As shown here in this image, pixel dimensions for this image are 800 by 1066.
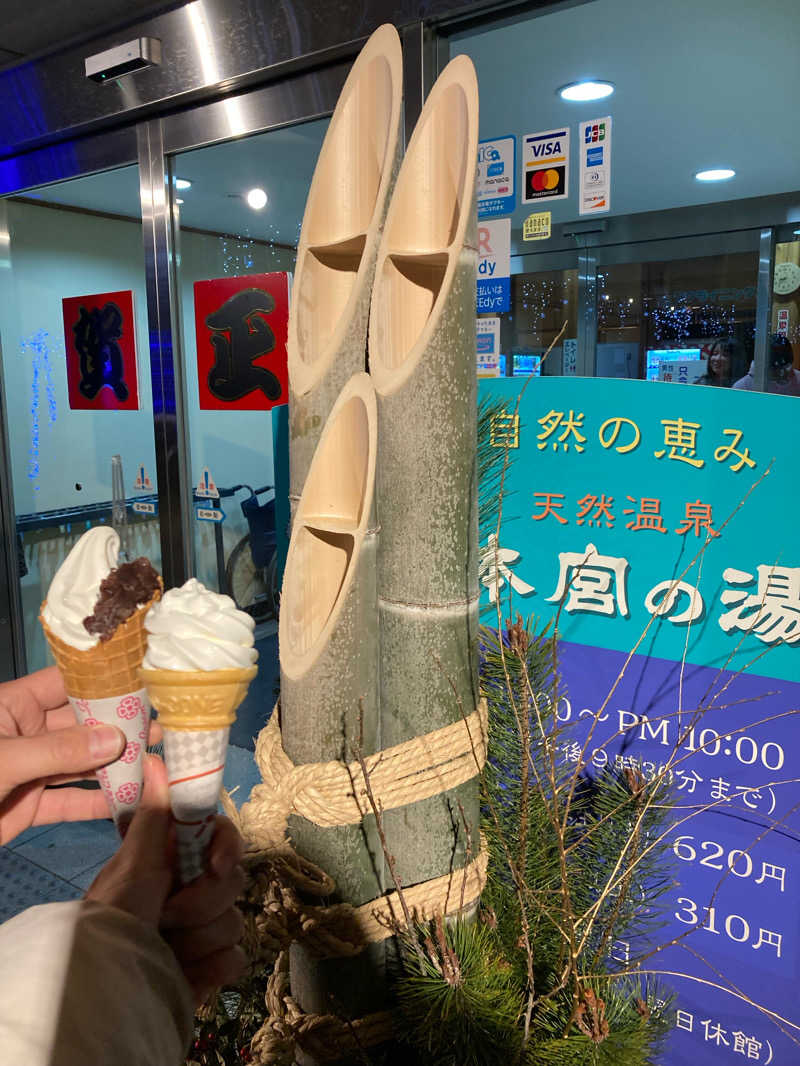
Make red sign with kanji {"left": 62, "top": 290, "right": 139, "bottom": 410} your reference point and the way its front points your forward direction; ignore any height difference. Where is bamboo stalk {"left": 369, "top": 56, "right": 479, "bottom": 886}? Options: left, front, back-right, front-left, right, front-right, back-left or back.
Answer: front

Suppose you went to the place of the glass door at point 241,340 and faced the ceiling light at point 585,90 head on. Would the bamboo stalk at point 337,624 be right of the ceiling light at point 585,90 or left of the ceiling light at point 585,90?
right

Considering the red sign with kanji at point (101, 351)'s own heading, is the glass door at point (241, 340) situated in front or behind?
in front

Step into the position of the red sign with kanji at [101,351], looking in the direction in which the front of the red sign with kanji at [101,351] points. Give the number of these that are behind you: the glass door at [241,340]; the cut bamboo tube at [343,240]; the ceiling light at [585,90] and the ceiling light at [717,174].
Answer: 0

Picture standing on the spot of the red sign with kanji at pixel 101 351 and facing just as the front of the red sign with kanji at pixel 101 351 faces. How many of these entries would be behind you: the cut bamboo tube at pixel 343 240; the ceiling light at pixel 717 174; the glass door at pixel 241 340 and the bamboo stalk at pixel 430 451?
0

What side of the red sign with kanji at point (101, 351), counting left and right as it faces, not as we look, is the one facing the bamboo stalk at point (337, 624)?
front

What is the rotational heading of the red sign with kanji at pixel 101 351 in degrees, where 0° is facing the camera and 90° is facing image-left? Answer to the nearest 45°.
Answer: approximately 0°

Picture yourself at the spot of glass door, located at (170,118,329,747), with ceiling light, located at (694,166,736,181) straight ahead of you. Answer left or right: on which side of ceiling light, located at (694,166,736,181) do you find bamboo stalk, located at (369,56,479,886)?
right

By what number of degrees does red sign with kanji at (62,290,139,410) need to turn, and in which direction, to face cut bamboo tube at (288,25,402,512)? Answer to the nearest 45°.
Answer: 0° — it already faces it
